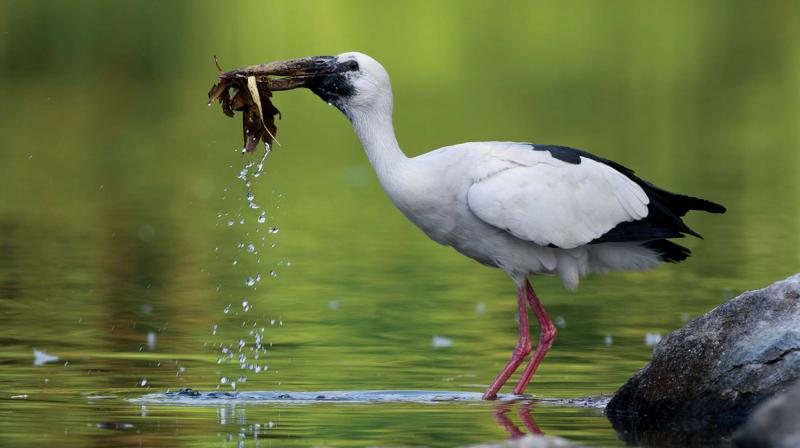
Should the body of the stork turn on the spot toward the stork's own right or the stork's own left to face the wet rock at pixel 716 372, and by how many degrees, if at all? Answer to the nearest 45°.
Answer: approximately 135° to the stork's own left

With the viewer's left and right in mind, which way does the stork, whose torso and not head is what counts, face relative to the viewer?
facing to the left of the viewer
